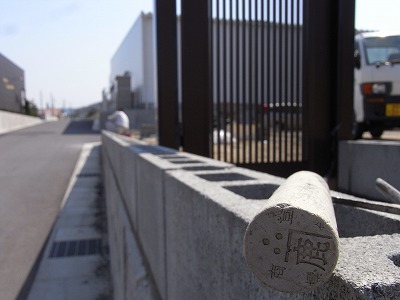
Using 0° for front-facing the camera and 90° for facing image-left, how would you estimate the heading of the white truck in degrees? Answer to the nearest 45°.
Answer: approximately 0°

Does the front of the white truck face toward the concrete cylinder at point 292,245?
yes

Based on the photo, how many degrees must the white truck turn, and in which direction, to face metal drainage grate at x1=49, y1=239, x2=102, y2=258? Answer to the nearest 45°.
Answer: approximately 45° to its right

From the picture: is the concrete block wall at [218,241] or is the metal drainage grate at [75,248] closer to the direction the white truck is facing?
the concrete block wall

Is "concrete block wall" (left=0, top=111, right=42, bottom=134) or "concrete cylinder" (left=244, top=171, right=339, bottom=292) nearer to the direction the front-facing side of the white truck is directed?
the concrete cylinder

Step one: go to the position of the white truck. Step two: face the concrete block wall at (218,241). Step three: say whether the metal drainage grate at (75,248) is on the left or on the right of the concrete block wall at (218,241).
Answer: right

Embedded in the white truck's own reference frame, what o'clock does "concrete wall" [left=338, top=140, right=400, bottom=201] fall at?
The concrete wall is roughly at 12 o'clock from the white truck.

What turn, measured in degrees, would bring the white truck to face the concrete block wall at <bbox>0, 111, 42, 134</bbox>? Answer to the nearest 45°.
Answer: approximately 135° to its right

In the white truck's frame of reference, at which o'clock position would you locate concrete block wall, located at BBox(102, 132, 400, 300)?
The concrete block wall is roughly at 12 o'clock from the white truck.
